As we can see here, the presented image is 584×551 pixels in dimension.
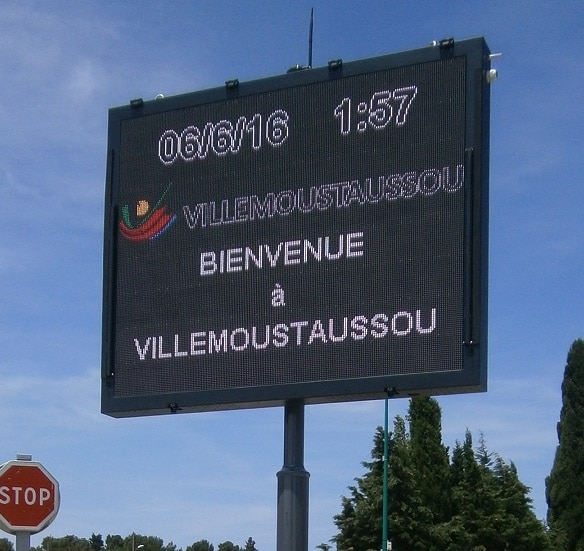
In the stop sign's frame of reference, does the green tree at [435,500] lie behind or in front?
behind

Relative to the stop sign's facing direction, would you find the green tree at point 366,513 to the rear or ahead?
to the rear

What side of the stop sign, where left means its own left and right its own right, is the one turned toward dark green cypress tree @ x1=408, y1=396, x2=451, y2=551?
back

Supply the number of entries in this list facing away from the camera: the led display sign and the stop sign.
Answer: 0

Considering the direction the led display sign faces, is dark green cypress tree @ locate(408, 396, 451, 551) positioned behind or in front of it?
behind

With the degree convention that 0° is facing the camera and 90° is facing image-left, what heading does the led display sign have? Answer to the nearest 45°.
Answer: approximately 45°

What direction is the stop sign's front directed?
toward the camera

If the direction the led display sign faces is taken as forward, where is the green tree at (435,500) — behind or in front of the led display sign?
behind
